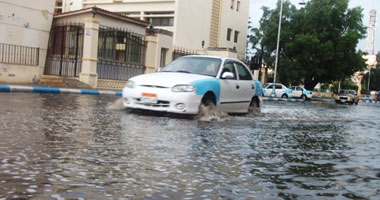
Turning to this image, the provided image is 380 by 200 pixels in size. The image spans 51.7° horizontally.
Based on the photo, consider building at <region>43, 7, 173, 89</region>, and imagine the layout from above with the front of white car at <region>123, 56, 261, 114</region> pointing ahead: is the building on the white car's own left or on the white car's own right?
on the white car's own right

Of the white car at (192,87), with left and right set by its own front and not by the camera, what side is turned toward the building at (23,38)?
right

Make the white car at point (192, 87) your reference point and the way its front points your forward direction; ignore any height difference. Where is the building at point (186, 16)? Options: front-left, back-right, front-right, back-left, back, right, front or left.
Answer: back-right

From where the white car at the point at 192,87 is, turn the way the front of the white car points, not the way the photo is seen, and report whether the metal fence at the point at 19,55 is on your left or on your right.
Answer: on your right

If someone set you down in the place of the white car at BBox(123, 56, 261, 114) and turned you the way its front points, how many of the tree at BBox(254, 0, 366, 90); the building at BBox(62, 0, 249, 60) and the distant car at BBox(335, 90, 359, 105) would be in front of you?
0

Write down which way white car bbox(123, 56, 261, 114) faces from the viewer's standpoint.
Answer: facing the viewer and to the left of the viewer

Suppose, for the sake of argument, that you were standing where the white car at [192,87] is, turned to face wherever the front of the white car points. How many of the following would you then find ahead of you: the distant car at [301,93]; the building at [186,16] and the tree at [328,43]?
0

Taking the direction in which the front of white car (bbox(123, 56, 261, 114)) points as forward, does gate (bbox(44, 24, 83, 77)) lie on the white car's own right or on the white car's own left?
on the white car's own right

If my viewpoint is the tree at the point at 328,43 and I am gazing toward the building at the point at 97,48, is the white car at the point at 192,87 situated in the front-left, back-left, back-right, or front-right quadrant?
front-left

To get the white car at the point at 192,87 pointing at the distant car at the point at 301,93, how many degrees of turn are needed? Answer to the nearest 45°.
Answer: approximately 135° to its right

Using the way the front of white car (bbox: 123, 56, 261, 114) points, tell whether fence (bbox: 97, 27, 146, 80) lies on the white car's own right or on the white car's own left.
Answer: on the white car's own right

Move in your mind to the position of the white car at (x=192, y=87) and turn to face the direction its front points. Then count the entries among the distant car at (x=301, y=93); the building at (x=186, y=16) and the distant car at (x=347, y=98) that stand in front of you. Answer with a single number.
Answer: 0

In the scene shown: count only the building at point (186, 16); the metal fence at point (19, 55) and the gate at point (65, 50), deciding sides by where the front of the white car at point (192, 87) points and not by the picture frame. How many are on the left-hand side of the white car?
0
